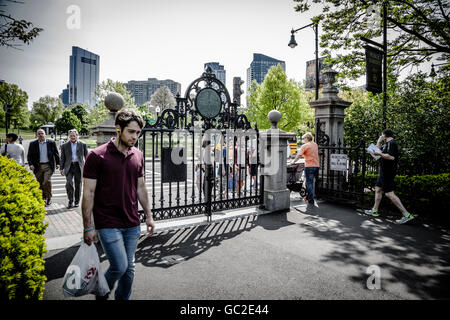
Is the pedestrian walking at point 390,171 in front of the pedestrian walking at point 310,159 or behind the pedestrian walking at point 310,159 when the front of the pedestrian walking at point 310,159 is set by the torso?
behind

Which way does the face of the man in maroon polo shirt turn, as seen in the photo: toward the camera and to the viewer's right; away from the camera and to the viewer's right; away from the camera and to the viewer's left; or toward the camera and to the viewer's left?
toward the camera and to the viewer's right

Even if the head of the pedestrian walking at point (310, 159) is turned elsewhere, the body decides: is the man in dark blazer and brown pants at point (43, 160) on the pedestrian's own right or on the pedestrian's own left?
on the pedestrian's own left

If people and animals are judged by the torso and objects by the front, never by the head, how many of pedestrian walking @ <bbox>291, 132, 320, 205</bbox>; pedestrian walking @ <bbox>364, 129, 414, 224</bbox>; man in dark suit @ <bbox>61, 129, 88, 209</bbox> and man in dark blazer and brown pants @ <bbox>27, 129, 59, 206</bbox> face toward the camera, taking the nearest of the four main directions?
2

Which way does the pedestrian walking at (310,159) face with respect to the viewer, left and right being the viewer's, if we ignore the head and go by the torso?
facing away from the viewer and to the left of the viewer
